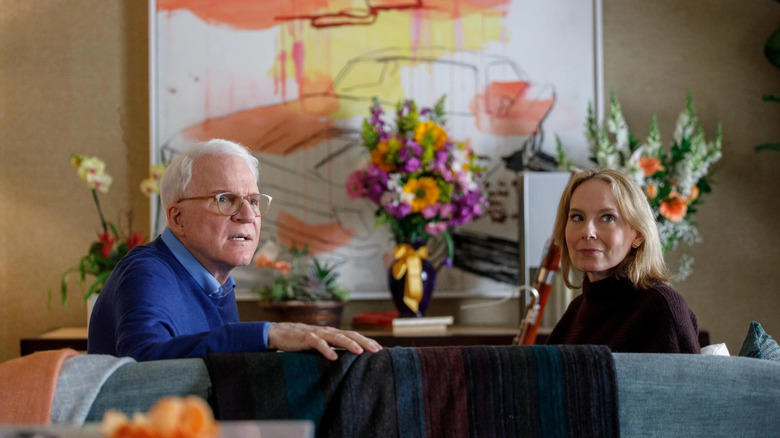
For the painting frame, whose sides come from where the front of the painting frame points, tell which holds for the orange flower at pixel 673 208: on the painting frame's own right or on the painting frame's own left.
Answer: on the painting frame's own left

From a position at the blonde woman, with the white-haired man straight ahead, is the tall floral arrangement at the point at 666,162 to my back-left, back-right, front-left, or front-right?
back-right

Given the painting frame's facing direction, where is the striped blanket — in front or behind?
in front

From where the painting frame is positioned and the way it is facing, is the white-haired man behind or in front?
in front

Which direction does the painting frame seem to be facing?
toward the camera

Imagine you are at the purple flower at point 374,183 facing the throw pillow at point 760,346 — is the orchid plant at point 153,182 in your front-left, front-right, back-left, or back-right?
back-right

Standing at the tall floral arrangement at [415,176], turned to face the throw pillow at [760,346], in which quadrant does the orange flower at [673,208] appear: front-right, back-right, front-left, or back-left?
front-left

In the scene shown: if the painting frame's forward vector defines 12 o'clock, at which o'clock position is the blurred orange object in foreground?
The blurred orange object in foreground is roughly at 12 o'clock from the painting frame.
